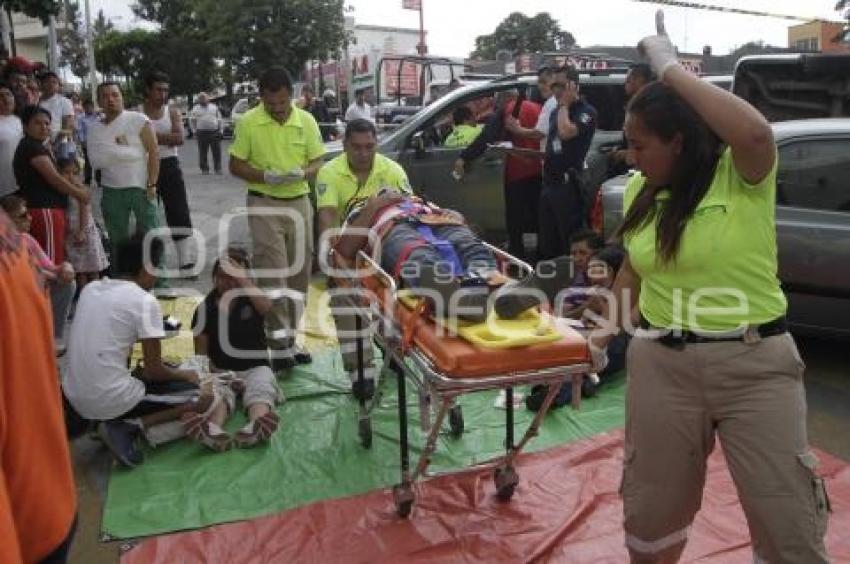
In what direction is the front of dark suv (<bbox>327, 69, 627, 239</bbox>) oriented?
to the viewer's left

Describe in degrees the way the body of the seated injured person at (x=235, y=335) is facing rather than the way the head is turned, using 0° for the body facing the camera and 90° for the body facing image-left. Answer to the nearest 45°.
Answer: approximately 0°

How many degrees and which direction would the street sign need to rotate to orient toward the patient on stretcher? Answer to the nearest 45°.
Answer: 0° — it already faces them

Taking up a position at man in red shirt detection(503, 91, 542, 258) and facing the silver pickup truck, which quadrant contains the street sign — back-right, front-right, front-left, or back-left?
back-left

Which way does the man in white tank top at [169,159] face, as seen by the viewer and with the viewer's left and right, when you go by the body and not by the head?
facing the viewer and to the right of the viewer

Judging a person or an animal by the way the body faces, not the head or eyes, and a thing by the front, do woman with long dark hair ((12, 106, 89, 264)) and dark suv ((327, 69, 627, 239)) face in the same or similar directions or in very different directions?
very different directions

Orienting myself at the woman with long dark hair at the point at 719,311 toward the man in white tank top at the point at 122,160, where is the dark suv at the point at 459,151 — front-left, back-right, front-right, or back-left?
front-right

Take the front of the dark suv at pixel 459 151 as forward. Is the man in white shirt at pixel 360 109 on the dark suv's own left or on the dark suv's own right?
on the dark suv's own right

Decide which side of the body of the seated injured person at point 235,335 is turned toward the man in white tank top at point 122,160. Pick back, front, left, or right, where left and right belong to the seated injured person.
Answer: back

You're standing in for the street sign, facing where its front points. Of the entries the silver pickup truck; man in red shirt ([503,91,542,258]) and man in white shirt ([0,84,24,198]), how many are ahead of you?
3

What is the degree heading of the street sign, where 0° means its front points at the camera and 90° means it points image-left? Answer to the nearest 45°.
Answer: approximately 0°

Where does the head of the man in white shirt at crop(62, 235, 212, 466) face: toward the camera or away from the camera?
away from the camera

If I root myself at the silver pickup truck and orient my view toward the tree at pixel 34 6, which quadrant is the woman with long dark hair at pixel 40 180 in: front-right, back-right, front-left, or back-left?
front-left

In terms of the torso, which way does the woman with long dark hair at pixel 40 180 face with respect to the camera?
to the viewer's right

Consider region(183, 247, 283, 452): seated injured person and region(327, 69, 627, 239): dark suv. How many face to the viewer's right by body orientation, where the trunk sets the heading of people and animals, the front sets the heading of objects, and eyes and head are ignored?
0

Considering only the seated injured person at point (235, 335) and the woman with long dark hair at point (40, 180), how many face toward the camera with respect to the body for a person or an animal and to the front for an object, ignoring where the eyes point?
1

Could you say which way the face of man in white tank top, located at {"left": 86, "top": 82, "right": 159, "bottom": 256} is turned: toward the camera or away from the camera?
toward the camera
